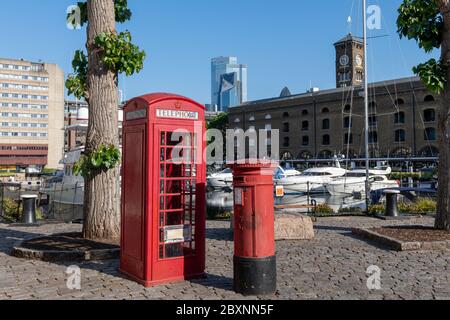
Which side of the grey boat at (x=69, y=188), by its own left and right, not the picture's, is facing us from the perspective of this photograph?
left

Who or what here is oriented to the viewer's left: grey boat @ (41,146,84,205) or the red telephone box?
the grey boat

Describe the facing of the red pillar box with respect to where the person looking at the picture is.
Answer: facing the viewer and to the left of the viewer

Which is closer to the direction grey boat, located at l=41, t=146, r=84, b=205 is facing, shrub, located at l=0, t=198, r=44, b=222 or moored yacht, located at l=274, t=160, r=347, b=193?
the shrub

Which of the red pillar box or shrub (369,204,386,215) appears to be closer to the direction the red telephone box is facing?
the red pillar box

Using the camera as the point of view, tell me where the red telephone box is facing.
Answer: facing the viewer and to the right of the viewer

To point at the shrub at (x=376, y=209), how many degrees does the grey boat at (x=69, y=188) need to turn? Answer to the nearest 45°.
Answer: approximately 135° to its left

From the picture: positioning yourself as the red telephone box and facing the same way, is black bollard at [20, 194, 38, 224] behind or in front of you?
behind

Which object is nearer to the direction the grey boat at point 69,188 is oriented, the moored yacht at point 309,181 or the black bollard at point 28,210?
the black bollard

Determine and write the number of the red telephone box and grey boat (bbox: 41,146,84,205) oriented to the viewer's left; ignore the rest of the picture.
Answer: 1

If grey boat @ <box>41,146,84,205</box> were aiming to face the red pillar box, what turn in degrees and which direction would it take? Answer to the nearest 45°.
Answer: approximately 90° to its left

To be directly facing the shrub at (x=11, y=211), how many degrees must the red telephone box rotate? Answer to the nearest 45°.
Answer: approximately 180°

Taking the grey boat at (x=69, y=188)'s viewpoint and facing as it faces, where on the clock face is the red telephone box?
The red telephone box is roughly at 9 o'clock from the grey boat.
